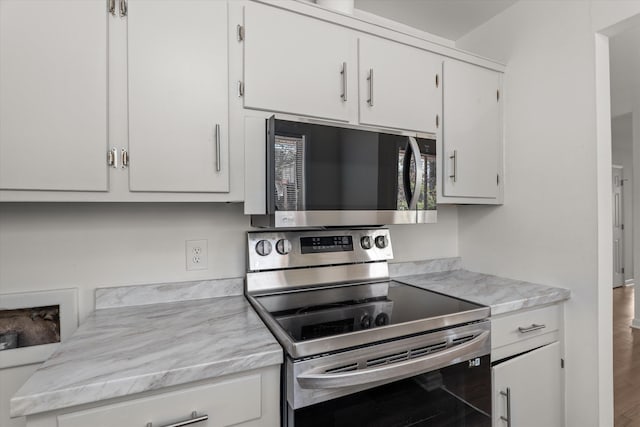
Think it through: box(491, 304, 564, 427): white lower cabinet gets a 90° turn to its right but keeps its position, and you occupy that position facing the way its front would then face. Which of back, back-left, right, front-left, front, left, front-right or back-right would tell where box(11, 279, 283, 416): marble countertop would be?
front

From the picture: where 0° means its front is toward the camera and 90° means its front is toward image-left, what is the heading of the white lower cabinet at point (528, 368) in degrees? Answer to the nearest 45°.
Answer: approximately 315°

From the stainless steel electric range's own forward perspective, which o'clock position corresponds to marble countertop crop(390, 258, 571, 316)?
The marble countertop is roughly at 9 o'clock from the stainless steel electric range.

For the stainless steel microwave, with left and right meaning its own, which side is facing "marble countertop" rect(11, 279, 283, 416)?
right

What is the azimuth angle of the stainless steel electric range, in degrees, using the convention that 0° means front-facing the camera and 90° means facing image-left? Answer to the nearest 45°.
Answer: approximately 315°

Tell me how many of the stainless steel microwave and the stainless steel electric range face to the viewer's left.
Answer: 0

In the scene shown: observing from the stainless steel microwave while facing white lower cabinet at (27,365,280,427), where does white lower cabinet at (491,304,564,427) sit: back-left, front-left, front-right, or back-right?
back-left

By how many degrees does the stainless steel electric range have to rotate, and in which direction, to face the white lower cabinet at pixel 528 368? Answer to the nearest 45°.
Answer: approximately 90° to its left

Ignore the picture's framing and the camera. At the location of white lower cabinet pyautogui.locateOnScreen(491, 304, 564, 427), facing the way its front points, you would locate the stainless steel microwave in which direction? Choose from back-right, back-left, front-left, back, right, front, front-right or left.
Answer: right

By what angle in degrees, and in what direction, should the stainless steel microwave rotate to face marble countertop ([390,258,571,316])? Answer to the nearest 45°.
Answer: approximately 90° to its left
